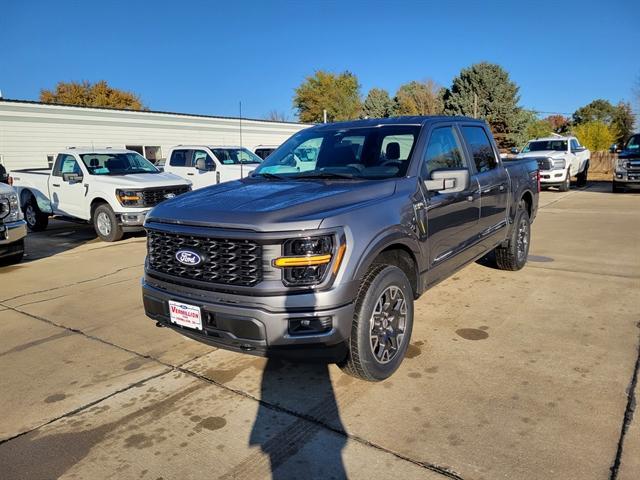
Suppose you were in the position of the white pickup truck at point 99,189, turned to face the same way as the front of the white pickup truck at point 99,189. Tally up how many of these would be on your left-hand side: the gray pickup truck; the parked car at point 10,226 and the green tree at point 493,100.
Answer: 1

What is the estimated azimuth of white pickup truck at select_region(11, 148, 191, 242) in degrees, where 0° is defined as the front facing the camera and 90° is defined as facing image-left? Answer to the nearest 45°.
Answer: approximately 315°

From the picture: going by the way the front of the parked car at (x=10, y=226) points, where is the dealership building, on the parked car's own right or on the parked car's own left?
on the parked car's own left

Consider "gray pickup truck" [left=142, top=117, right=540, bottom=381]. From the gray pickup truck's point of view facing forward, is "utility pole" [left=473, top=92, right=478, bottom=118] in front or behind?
behind

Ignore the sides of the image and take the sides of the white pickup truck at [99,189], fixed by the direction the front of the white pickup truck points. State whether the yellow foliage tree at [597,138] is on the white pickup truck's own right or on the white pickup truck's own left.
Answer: on the white pickup truck's own left

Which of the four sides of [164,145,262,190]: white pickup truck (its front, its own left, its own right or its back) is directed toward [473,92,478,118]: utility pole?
left

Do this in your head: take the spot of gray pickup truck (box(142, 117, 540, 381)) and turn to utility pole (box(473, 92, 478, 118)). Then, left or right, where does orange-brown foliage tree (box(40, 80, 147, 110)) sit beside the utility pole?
left

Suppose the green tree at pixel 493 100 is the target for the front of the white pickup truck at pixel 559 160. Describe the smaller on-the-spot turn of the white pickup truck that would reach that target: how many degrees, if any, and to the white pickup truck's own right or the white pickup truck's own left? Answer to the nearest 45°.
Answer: approximately 135° to the white pickup truck's own right

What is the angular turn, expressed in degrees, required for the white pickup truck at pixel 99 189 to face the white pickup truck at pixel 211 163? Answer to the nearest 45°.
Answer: approximately 90° to its left

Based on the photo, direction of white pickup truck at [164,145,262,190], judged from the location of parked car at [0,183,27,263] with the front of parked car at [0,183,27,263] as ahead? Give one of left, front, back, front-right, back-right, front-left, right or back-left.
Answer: left

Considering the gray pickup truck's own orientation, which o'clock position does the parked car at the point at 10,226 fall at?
The parked car is roughly at 3 o'clock from the gray pickup truck.

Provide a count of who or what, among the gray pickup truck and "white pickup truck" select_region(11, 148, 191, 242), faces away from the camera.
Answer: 0

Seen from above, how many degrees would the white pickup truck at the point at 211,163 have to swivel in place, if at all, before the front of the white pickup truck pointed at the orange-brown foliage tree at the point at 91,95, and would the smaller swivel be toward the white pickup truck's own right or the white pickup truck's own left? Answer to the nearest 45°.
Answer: approximately 135° to the white pickup truck's own left

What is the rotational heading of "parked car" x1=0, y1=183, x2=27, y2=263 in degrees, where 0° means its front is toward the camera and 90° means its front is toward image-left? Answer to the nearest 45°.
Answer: approximately 315°

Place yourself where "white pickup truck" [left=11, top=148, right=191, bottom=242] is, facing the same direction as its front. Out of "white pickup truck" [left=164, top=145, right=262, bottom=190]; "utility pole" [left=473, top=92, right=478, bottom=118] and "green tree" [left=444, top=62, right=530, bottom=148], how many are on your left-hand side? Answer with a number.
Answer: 3
